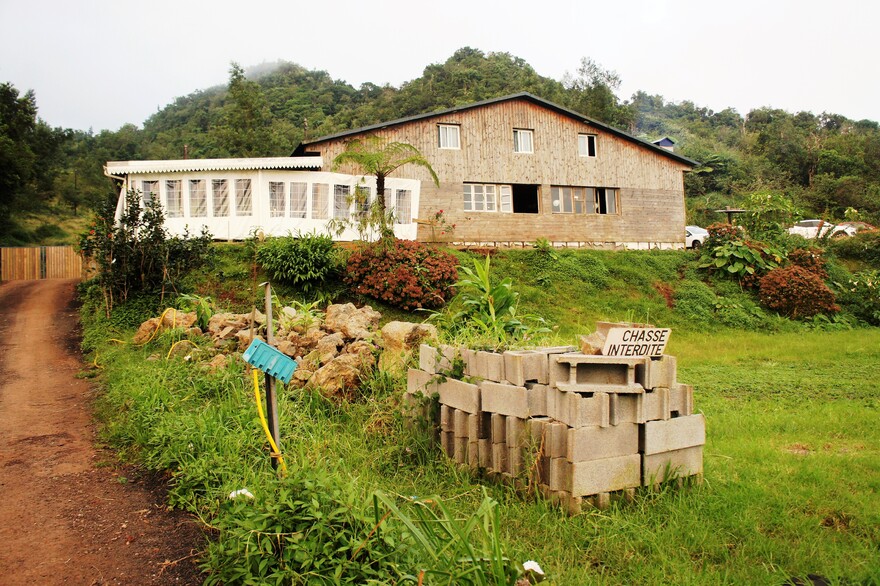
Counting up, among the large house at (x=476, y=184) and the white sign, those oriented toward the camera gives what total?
2

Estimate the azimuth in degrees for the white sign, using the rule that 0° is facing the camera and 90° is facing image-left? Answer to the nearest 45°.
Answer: approximately 0°

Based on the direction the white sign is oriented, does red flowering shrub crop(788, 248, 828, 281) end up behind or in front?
behind

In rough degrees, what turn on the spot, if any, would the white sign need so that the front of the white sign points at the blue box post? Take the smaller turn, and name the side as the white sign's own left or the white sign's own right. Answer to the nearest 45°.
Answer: approximately 45° to the white sign's own right

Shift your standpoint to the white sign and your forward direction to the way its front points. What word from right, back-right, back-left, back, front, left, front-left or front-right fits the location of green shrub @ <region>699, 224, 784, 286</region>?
back

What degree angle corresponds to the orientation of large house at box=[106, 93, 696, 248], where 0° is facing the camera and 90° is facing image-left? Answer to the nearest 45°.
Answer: approximately 0°

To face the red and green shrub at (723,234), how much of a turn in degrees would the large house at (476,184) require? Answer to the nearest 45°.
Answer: approximately 90° to its left

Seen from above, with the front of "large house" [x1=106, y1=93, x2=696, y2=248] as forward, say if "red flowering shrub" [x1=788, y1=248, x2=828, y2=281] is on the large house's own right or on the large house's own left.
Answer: on the large house's own left

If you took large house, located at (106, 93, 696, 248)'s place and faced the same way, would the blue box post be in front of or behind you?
in front

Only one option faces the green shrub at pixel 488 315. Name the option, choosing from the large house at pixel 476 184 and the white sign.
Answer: the large house

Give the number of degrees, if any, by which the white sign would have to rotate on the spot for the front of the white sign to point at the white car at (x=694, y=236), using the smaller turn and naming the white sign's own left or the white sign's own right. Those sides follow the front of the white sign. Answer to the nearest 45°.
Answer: approximately 180°

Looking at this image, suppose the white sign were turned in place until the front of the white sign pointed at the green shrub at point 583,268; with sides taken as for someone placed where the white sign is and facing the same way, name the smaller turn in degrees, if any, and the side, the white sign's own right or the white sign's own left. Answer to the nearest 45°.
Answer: approximately 180°
